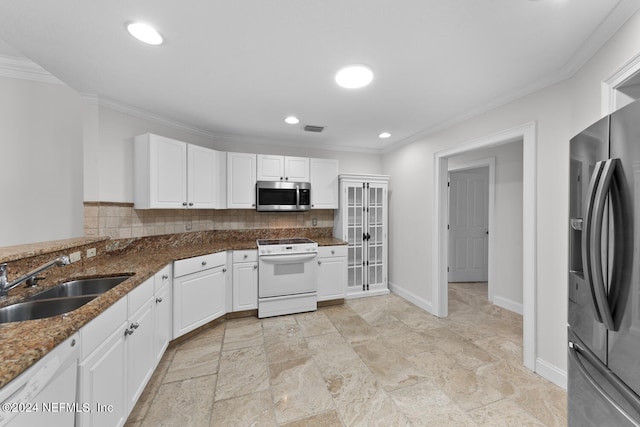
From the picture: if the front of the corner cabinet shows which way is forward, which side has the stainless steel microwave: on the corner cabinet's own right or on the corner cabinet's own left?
on the corner cabinet's own right

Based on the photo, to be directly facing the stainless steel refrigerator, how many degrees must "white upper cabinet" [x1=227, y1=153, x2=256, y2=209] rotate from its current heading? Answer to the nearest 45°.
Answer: approximately 45° to its left

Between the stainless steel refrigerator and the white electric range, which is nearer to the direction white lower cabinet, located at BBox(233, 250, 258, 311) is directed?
the stainless steel refrigerator

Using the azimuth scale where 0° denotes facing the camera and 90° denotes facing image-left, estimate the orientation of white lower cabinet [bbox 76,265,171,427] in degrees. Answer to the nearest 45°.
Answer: approximately 315°

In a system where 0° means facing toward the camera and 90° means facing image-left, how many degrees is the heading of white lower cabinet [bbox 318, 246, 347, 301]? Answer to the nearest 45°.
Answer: approximately 0°

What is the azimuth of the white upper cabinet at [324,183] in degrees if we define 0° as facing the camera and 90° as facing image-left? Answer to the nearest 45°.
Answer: approximately 0°

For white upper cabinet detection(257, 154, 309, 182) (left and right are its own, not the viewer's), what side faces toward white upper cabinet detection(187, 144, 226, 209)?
right

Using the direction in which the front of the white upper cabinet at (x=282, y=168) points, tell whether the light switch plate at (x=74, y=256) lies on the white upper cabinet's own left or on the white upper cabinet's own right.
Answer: on the white upper cabinet's own right

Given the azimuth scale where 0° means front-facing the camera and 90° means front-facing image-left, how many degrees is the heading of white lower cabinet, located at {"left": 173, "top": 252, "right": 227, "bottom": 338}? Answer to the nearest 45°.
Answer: approximately 315°
